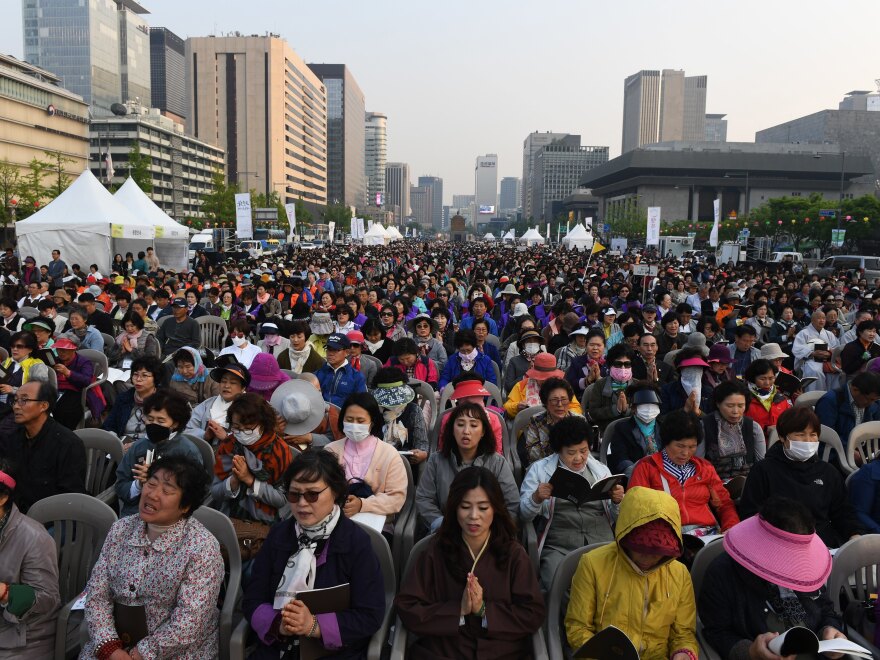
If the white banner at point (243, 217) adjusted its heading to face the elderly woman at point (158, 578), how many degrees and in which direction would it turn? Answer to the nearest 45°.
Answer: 0° — it already faces them

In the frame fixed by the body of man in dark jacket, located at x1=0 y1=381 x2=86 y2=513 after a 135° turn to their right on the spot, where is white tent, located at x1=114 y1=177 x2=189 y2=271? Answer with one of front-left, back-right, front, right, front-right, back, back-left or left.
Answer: front

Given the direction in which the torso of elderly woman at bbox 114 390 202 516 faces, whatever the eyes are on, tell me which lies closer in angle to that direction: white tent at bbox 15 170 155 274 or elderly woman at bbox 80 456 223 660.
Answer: the elderly woman

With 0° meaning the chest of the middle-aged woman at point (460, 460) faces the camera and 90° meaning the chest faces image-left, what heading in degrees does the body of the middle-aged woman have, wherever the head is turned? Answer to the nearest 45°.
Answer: approximately 0°

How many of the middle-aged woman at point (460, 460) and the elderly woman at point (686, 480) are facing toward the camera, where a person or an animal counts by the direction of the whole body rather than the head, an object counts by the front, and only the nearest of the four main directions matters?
2

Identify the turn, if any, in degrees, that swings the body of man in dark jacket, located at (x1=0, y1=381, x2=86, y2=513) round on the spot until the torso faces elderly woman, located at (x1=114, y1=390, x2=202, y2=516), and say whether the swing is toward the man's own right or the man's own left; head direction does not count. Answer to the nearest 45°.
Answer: approximately 90° to the man's own left

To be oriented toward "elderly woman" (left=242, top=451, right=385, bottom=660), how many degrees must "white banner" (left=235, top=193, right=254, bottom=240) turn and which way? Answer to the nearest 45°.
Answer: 0° — it already faces them
